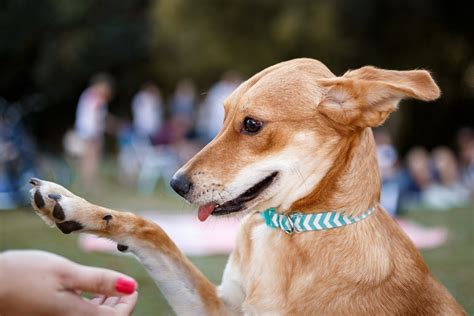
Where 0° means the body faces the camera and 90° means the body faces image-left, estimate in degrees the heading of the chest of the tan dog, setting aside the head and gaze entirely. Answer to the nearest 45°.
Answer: approximately 90°

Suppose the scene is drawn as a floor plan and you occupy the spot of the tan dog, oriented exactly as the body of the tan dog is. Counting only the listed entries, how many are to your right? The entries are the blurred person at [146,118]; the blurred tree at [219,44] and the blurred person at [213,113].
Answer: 3

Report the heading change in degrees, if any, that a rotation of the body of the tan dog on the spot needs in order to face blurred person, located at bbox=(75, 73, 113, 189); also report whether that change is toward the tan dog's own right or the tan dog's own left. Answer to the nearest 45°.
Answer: approximately 90° to the tan dog's own right

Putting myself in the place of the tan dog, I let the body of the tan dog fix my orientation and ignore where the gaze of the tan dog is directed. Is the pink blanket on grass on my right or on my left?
on my right

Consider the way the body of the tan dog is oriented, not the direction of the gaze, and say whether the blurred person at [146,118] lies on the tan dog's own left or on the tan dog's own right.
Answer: on the tan dog's own right

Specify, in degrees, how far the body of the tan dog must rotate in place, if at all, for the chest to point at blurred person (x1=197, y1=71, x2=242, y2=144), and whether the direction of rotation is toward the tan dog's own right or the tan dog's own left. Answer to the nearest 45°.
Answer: approximately 90° to the tan dog's own right

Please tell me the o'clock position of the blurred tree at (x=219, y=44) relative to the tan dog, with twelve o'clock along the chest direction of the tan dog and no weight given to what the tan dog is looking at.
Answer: The blurred tree is roughly at 3 o'clock from the tan dog.

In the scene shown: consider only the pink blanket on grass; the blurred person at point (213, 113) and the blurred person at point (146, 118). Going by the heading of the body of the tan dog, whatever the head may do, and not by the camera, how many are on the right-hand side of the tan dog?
3
